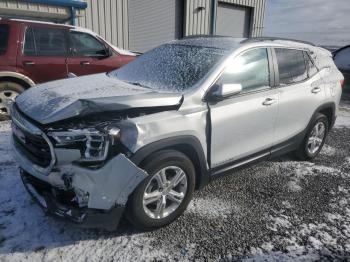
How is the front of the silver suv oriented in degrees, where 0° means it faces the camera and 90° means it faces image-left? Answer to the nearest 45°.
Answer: approximately 45°

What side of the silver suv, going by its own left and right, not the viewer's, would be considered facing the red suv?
right

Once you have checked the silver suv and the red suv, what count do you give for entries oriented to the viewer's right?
1

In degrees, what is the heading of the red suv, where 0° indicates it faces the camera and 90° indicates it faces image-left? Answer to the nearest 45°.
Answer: approximately 270°

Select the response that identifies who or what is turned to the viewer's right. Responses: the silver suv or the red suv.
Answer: the red suv

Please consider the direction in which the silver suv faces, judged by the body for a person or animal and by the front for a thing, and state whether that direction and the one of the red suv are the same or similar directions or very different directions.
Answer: very different directions

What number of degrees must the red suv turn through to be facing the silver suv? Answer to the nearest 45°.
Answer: approximately 90° to its right
